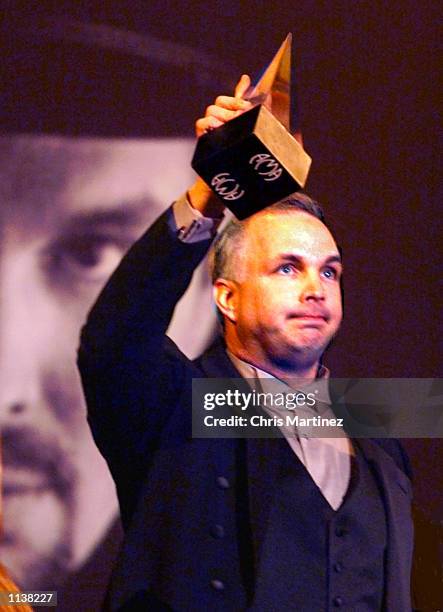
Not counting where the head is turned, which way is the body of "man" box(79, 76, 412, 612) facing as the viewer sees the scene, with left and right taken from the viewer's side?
facing the viewer and to the right of the viewer

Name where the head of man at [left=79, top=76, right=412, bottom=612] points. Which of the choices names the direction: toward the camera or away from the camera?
toward the camera
